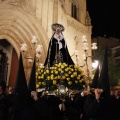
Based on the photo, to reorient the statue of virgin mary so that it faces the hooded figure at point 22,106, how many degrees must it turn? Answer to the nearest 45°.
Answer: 0° — it already faces them

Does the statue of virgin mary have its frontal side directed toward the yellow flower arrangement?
yes

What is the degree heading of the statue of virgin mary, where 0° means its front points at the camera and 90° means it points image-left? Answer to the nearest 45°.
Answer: approximately 0°
